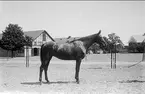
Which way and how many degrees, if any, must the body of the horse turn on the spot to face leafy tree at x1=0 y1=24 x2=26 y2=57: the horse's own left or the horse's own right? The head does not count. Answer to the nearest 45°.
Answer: approximately 90° to the horse's own left

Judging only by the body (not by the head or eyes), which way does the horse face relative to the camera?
to the viewer's right
